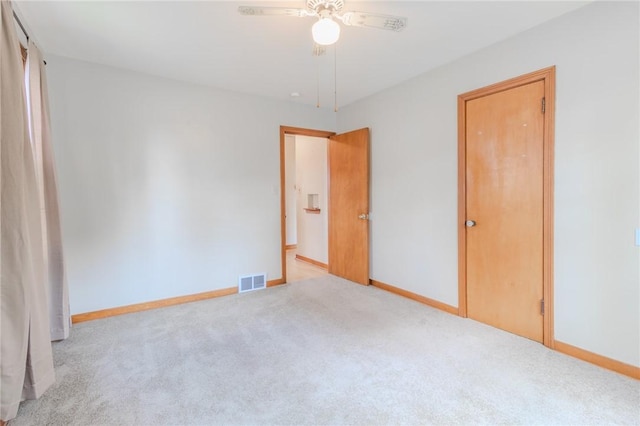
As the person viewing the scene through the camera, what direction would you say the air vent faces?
facing the viewer

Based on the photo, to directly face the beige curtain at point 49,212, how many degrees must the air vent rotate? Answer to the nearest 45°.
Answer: approximately 45° to its right

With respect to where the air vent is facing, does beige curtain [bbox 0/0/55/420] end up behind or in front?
in front

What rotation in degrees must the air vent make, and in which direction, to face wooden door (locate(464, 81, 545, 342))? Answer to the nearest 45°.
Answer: approximately 45° to its left

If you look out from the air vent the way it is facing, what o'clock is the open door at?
The open door is roughly at 9 o'clock from the air vent.

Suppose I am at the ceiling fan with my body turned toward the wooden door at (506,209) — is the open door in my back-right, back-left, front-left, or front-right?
front-left

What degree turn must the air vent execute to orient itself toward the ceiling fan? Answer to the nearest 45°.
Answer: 0° — it already faces it

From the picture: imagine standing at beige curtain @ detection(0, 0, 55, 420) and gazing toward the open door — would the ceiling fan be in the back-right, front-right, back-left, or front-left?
front-right
